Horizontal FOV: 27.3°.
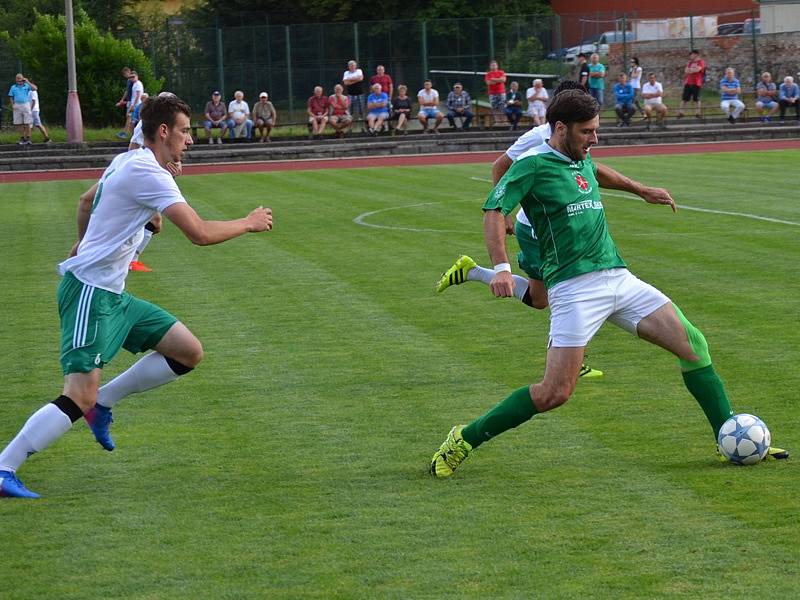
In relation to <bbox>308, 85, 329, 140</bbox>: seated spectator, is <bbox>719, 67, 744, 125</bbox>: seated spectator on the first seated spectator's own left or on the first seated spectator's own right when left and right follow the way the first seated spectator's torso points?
on the first seated spectator's own left

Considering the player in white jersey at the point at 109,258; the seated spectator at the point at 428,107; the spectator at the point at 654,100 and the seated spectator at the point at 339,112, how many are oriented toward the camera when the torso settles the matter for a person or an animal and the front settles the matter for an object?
3

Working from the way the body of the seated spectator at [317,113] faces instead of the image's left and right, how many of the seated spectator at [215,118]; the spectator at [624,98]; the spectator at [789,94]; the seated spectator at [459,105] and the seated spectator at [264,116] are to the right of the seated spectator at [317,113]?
2

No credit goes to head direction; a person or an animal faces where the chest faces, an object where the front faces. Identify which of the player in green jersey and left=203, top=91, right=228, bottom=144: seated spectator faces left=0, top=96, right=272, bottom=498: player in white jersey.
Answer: the seated spectator

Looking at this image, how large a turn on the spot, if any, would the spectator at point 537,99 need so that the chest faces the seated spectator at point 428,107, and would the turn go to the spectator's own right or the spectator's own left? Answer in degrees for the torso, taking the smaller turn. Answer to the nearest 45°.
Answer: approximately 90° to the spectator's own right

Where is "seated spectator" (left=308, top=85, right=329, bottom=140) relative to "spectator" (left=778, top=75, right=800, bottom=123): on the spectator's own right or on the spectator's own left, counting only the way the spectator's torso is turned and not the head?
on the spectator's own right

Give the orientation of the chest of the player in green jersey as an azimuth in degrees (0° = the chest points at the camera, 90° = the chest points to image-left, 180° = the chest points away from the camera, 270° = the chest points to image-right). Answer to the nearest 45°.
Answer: approximately 315°

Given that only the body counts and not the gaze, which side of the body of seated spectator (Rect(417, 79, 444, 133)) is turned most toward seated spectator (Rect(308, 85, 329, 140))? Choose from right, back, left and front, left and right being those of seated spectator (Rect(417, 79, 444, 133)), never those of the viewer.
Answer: right

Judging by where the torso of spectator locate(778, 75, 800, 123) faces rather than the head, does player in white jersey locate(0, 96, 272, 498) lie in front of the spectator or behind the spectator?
in front

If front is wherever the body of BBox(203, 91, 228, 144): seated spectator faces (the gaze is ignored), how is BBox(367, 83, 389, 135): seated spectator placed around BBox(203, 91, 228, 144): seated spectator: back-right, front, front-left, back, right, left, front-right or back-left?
left

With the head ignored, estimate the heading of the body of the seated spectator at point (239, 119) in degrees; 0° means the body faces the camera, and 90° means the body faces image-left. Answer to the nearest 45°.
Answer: approximately 0°
